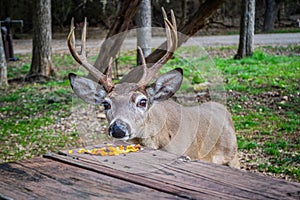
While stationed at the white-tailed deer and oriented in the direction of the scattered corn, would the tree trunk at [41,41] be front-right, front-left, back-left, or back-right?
back-right

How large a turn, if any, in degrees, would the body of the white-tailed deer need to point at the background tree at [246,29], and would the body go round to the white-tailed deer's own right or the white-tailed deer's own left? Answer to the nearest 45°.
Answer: approximately 135° to the white-tailed deer's own right

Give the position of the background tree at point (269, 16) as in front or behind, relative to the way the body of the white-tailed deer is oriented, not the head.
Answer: behind

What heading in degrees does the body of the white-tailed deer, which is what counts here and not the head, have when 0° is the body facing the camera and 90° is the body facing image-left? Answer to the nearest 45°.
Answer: approximately 45°

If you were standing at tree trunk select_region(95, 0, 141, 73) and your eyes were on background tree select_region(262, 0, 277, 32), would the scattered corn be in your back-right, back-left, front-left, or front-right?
back-right

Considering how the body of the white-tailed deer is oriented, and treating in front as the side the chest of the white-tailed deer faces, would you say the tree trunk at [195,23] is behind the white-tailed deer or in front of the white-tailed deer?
behind

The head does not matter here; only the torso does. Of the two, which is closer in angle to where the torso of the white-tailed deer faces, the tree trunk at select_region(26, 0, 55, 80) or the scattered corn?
the scattered corn

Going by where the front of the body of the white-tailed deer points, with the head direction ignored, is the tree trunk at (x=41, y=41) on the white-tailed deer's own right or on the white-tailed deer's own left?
on the white-tailed deer's own right

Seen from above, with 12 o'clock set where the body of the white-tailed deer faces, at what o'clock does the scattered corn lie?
The scattered corn is roughly at 11 o'clock from the white-tailed deer.

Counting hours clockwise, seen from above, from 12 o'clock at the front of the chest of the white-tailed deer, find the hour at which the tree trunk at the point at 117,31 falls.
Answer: The tree trunk is roughly at 4 o'clock from the white-tailed deer.
